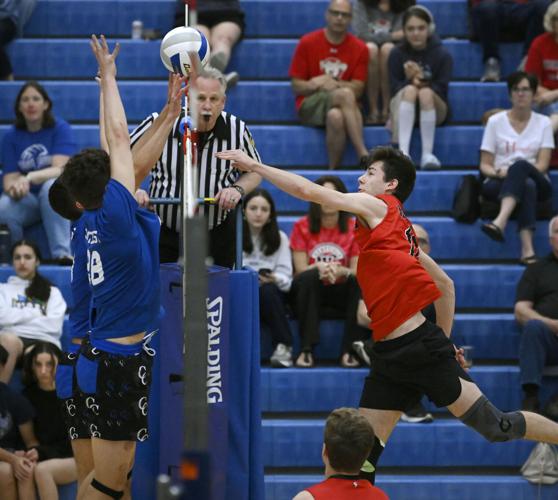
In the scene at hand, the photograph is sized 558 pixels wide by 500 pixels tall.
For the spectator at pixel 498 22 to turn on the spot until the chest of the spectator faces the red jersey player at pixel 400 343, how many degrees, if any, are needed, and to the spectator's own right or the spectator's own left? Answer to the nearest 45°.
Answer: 0° — they already face them

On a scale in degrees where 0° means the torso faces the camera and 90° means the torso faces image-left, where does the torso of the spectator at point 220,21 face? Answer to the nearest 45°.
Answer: approximately 0°

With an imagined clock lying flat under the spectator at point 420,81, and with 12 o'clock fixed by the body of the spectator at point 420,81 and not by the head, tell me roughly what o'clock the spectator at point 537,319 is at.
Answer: the spectator at point 537,319 is roughly at 11 o'clock from the spectator at point 420,81.

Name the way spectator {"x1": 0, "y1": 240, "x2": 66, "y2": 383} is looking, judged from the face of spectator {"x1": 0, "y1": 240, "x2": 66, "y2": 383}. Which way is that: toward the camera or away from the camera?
toward the camera

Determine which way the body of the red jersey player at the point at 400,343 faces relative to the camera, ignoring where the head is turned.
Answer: to the viewer's left

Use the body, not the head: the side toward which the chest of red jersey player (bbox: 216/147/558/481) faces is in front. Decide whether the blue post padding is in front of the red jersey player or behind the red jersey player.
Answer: in front

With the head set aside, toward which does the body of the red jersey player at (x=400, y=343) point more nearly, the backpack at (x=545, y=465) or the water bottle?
the water bottle

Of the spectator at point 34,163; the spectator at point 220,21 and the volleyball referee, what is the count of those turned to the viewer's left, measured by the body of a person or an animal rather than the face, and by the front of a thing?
0

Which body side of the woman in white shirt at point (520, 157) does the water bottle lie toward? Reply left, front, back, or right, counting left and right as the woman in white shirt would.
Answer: right

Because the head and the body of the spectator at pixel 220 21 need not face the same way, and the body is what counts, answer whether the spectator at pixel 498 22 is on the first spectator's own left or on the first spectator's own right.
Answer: on the first spectator's own left

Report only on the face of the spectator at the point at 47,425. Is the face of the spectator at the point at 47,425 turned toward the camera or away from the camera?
toward the camera

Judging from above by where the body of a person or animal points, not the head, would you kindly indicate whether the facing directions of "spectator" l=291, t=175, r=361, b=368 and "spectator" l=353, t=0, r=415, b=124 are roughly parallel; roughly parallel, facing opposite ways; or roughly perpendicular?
roughly parallel

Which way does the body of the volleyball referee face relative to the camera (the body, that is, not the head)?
toward the camera

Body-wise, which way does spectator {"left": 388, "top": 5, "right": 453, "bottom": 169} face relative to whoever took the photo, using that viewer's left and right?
facing the viewer

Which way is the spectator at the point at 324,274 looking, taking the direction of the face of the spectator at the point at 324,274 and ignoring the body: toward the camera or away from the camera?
toward the camera
